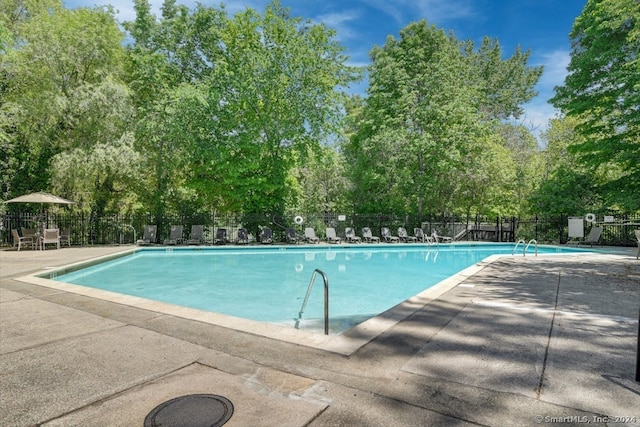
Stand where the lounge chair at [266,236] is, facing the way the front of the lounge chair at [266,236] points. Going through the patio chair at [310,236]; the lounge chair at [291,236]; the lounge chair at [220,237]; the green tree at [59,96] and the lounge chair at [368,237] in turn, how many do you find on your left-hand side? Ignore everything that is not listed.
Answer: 3

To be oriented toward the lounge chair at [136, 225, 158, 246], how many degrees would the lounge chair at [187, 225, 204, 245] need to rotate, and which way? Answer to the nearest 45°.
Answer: approximately 45° to its right

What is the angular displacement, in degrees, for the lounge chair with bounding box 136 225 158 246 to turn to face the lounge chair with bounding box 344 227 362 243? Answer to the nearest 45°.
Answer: approximately 135° to its left
